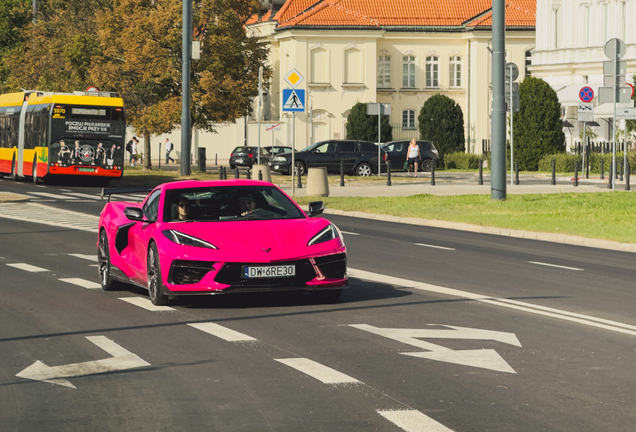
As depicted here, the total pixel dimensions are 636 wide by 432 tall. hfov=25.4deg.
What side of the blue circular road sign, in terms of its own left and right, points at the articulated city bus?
right

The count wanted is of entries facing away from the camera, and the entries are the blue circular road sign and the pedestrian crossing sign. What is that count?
0

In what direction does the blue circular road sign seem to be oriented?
toward the camera

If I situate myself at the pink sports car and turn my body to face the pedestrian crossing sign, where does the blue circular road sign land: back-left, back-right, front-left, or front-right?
front-right

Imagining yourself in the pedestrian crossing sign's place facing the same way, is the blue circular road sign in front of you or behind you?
behind

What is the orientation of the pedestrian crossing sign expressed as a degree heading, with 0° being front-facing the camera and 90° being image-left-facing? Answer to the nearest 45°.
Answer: approximately 0°

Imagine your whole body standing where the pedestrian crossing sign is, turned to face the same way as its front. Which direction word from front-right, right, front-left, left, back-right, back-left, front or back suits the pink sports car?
front

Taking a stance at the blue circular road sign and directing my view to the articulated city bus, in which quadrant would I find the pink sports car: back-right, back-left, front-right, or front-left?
front-left
